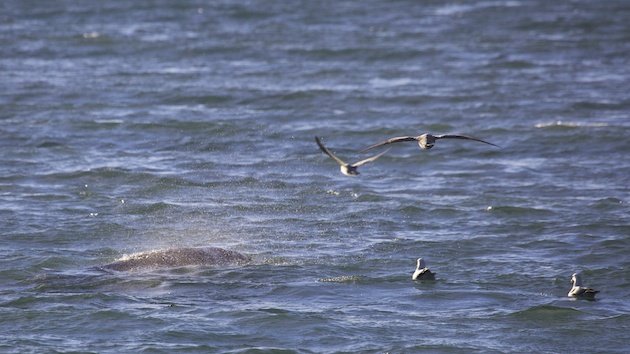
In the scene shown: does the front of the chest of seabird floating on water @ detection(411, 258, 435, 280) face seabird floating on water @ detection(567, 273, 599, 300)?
no
